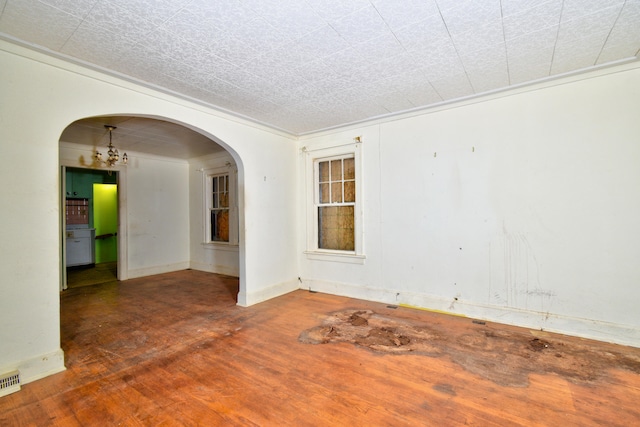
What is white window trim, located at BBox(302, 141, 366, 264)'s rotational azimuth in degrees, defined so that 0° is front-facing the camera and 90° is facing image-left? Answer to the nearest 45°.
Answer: approximately 45°

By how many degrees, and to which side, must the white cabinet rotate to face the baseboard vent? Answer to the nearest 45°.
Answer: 0° — it already faces it

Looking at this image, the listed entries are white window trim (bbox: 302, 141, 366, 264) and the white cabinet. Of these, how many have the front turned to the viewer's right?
0

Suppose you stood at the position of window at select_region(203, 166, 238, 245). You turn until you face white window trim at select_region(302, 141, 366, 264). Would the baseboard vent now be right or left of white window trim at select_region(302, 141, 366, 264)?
right

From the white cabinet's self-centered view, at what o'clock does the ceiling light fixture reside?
The ceiling light fixture is roughly at 12 o'clock from the white cabinet.

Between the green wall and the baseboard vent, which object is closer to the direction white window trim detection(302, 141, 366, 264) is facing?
the baseboard vent

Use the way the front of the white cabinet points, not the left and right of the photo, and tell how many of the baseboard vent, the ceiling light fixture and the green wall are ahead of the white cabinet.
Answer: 2

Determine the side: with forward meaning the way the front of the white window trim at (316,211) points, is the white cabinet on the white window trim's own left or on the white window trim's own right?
on the white window trim's own right

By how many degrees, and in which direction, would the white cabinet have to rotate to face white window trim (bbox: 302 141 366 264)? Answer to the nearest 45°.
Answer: approximately 45° to its left

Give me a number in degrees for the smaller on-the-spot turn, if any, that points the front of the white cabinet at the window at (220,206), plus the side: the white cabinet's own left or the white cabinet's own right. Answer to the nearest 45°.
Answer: approximately 45° to the white cabinet's own left

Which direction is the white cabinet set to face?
toward the camera

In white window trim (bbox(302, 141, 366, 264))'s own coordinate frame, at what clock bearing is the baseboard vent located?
The baseboard vent is roughly at 12 o'clock from the white window trim.

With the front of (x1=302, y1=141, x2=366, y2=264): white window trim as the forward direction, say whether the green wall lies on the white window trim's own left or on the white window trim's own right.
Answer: on the white window trim's own right
